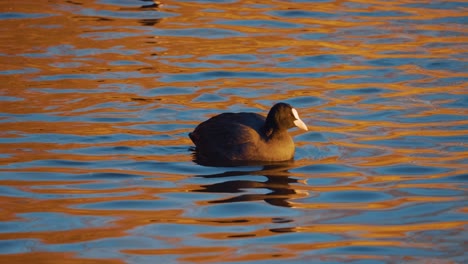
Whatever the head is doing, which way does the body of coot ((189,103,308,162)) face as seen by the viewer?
to the viewer's right
